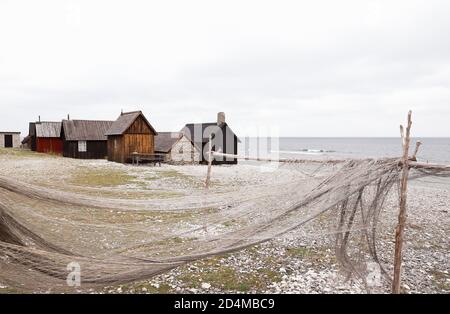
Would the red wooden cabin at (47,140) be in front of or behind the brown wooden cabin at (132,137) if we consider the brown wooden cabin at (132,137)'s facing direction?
behind

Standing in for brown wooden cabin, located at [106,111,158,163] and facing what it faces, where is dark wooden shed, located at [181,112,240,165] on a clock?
The dark wooden shed is roughly at 10 o'clock from the brown wooden cabin.

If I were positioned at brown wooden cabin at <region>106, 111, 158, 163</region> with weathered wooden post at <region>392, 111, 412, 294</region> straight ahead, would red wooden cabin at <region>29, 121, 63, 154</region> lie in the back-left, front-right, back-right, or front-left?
back-right

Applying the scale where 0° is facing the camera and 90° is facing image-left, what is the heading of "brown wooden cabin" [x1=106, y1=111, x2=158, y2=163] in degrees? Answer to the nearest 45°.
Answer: approximately 315°

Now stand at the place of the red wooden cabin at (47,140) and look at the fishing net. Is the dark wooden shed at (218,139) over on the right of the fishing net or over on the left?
left

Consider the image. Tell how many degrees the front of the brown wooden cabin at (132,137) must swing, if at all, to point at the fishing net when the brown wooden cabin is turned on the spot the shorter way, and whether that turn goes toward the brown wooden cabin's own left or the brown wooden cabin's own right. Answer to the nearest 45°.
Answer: approximately 45° to the brown wooden cabin's own right

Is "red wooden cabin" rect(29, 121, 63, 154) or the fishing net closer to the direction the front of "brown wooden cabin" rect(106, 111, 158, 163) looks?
the fishing net

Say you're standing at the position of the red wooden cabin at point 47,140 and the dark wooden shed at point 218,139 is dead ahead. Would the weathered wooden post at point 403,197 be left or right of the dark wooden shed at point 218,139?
right

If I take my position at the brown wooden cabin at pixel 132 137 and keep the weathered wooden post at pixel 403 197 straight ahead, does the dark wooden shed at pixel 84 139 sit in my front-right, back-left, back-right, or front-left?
back-right
